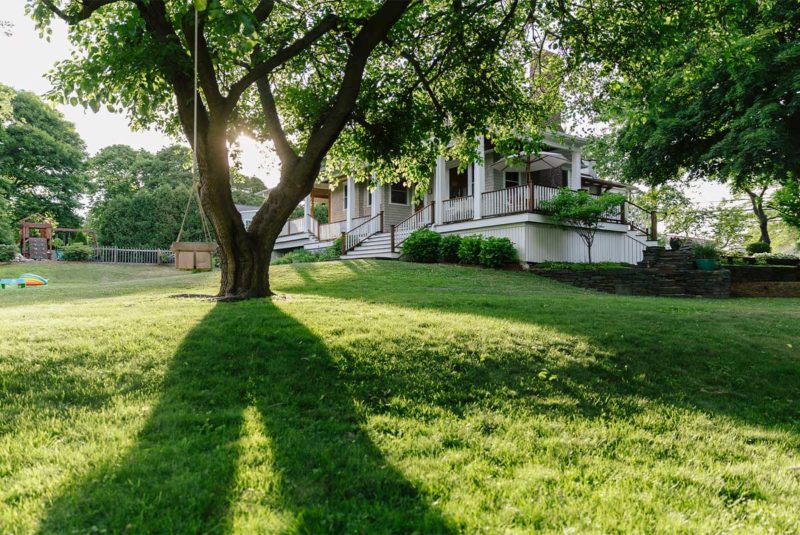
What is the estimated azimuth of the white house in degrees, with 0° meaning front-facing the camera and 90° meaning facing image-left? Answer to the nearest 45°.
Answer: approximately 45°

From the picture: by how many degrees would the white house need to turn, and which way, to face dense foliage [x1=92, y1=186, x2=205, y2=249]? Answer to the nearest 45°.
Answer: approximately 90° to its right

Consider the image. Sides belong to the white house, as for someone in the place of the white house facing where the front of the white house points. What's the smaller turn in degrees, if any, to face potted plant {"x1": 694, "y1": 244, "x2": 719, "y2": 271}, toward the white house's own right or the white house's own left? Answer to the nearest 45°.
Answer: approximately 90° to the white house's own left

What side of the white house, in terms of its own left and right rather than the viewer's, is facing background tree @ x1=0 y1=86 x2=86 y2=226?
right

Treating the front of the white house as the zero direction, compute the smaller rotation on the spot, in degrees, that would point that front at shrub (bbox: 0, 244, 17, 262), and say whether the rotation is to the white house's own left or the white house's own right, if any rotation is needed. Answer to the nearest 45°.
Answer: approximately 45° to the white house's own right

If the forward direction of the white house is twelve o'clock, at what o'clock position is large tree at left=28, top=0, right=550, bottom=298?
The large tree is roughly at 11 o'clock from the white house.
